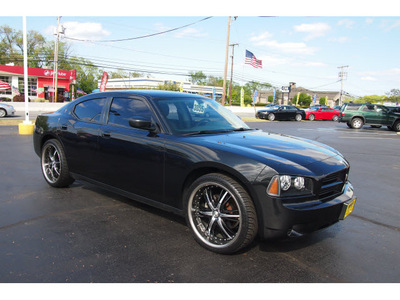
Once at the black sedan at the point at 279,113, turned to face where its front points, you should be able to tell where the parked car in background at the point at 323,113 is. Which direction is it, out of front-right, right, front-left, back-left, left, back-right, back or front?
back

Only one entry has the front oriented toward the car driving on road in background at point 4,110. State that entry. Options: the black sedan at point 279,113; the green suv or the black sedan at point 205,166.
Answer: the black sedan at point 279,113

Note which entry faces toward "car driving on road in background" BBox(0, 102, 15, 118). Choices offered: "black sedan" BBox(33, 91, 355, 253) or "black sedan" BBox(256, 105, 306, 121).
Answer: "black sedan" BBox(256, 105, 306, 121)

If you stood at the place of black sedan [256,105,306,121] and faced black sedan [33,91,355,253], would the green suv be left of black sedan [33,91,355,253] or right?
left

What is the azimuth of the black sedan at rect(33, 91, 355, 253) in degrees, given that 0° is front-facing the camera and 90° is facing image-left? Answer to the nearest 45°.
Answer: approximately 315°

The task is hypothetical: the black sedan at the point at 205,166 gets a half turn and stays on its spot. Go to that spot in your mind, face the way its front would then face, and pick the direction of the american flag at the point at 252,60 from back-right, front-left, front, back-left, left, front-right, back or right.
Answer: front-right

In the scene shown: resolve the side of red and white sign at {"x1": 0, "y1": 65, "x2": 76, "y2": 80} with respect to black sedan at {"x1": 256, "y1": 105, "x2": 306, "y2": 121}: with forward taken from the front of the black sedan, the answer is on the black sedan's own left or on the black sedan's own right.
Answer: on the black sedan's own right
